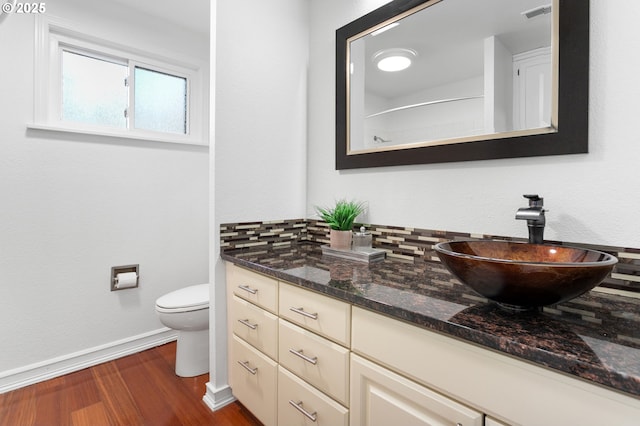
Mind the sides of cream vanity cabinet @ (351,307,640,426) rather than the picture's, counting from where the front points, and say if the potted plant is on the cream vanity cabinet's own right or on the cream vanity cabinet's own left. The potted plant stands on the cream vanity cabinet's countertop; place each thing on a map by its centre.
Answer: on the cream vanity cabinet's own right

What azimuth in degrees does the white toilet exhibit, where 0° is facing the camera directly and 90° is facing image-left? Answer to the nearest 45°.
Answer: approximately 45°
